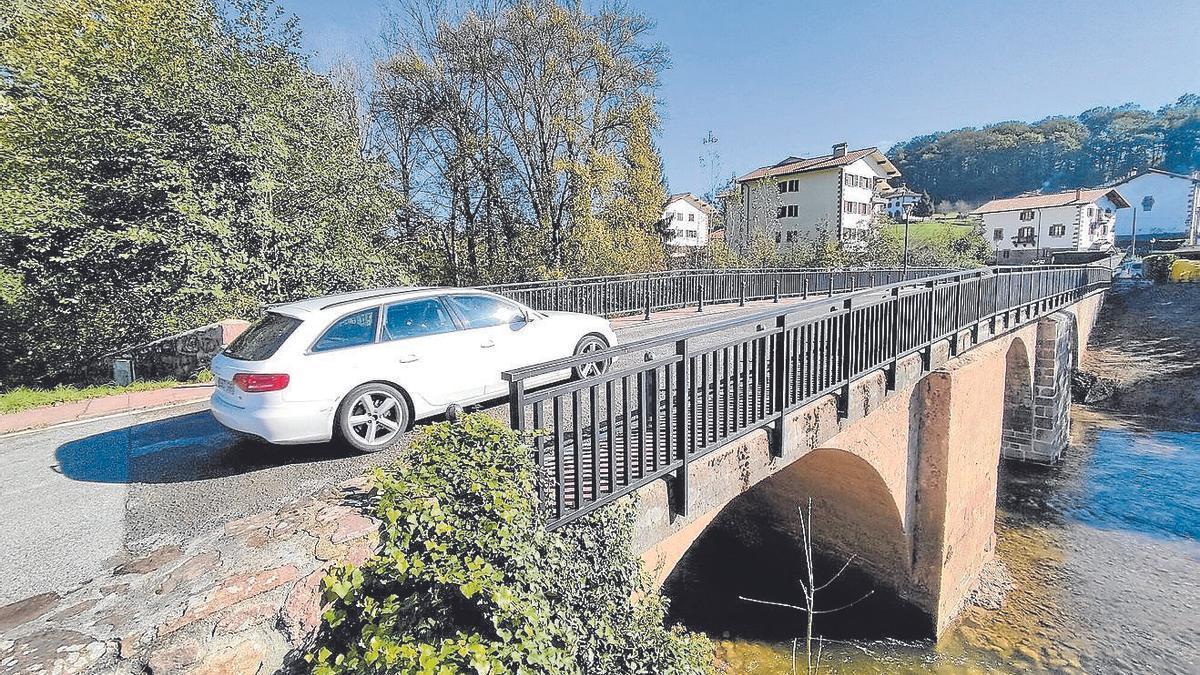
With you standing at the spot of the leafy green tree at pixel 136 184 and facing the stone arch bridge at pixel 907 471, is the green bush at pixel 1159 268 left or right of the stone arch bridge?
left

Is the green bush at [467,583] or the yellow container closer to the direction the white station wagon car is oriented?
the yellow container

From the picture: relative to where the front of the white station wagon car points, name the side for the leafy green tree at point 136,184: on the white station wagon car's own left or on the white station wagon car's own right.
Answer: on the white station wagon car's own left

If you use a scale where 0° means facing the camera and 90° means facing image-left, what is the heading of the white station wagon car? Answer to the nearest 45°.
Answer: approximately 225°

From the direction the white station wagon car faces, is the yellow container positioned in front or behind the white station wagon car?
in front

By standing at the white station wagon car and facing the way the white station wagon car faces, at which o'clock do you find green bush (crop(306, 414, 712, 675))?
The green bush is roughly at 4 o'clock from the white station wagon car.

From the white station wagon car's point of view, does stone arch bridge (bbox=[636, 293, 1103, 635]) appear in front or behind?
in front
